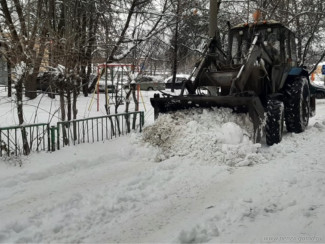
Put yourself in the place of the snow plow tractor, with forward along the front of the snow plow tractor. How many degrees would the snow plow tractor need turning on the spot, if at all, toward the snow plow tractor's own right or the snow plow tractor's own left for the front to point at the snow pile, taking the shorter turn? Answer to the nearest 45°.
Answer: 0° — it already faces it

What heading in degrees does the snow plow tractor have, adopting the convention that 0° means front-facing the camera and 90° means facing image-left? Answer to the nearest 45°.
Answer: approximately 45°

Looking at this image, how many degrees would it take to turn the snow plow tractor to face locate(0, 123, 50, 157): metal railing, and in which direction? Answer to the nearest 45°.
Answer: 0° — it already faces it
